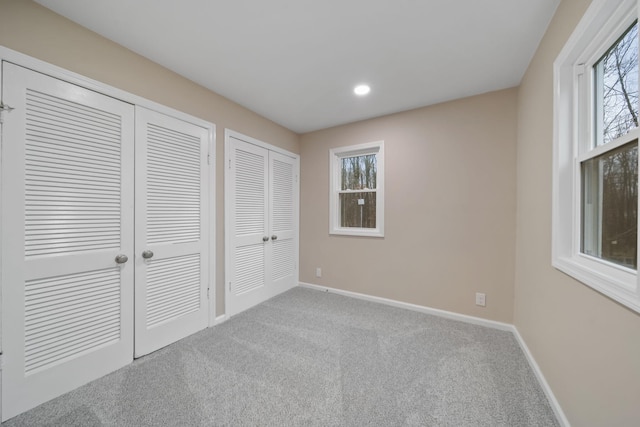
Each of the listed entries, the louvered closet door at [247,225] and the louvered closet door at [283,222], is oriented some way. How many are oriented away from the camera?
0

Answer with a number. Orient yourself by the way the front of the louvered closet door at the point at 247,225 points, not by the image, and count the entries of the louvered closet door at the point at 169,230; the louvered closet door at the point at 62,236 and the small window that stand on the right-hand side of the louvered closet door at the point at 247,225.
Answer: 2

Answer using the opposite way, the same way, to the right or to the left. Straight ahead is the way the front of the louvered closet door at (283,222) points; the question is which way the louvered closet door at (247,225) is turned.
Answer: the same way

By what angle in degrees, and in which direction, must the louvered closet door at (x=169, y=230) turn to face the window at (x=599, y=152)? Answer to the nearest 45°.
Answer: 0° — it already faces it

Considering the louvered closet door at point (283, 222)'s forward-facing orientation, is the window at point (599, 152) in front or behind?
in front

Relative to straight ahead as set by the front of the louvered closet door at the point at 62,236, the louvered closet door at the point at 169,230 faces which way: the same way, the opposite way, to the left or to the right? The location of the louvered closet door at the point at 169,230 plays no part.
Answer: the same way

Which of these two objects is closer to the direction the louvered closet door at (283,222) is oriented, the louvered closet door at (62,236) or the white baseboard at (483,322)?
the white baseboard

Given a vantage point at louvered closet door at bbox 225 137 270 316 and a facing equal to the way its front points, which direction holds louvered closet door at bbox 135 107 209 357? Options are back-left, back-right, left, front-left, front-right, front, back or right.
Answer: right

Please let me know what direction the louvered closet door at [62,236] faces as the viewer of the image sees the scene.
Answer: facing the viewer and to the right of the viewer

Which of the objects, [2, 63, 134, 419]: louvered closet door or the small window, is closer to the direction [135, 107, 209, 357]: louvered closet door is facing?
the small window

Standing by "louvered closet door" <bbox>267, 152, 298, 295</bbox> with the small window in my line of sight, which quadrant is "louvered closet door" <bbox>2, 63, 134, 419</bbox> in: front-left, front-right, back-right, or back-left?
back-right

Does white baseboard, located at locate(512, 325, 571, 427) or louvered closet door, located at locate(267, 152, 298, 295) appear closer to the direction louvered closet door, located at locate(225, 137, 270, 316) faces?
the white baseboard

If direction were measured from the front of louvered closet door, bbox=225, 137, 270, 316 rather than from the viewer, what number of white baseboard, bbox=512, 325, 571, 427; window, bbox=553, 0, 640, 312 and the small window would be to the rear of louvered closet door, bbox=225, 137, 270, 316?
0

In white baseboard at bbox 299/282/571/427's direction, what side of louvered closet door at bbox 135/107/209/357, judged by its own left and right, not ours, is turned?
front
